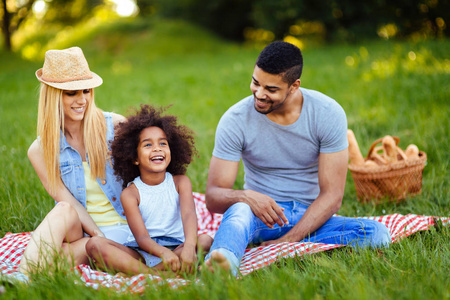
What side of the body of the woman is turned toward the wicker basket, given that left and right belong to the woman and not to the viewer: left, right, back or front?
left

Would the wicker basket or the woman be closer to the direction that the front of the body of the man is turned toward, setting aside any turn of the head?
the woman

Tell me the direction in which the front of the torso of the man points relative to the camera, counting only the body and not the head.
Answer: toward the camera

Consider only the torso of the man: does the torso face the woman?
no

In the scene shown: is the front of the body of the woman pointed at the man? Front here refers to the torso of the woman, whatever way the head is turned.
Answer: no

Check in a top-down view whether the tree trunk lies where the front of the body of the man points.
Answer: no

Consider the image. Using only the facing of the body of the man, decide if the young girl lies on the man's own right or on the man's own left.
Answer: on the man's own right

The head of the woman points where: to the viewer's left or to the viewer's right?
to the viewer's right

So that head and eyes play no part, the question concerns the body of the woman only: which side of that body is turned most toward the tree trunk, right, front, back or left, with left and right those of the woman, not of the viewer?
back

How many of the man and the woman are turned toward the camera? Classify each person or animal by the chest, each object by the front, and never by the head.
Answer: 2
